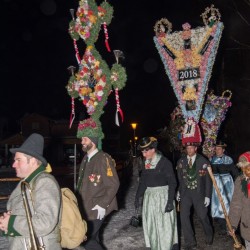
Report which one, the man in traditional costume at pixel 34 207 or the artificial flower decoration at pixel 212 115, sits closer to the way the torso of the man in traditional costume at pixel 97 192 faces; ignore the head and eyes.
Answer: the man in traditional costume

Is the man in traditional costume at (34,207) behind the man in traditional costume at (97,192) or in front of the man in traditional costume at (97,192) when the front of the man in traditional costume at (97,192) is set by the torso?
in front

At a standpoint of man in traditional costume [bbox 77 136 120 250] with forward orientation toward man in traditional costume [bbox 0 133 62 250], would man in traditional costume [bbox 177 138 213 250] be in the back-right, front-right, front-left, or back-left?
back-left

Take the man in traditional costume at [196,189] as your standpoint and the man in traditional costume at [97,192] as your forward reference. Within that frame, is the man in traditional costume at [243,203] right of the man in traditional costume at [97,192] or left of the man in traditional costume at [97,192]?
left

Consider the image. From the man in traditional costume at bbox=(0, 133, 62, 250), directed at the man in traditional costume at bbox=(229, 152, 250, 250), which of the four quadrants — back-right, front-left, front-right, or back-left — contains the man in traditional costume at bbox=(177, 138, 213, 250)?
front-left

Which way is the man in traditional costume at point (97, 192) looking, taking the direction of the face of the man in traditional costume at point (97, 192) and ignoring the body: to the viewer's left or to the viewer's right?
to the viewer's left
